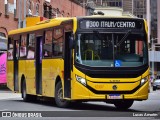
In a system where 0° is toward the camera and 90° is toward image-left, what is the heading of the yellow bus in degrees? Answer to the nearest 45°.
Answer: approximately 315°
